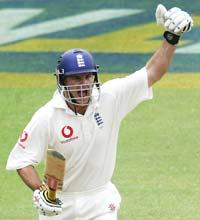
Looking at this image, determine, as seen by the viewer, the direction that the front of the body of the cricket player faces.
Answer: toward the camera
